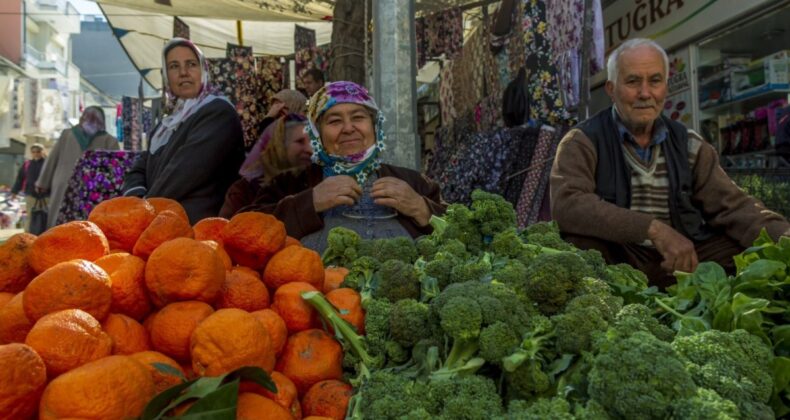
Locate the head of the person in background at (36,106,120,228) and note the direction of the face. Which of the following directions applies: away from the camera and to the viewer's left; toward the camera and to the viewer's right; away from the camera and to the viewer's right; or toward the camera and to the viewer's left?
toward the camera and to the viewer's left

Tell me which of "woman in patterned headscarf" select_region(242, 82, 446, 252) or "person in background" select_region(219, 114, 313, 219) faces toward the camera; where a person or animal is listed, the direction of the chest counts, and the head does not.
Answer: the woman in patterned headscarf

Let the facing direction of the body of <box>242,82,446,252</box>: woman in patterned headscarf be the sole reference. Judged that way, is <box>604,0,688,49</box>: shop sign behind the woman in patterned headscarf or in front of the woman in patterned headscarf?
behind

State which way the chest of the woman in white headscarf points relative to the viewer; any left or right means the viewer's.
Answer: facing the viewer and to the left of the viewer

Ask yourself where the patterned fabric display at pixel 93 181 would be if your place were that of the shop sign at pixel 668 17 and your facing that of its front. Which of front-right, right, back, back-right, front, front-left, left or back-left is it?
front

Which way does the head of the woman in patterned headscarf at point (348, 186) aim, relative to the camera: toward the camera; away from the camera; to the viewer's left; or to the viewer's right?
toward the camera

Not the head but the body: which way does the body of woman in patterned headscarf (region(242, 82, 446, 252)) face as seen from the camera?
toward the camera

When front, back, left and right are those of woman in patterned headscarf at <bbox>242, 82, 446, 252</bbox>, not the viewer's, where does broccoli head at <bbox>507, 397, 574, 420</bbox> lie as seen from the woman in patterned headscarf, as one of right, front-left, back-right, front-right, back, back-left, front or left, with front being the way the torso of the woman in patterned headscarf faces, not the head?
front
